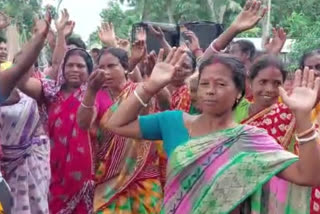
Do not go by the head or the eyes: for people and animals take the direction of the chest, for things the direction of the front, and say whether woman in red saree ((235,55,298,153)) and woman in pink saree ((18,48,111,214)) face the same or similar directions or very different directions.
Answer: same or similar directions

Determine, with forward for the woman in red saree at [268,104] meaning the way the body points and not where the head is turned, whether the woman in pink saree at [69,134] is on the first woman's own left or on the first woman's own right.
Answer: on the first woman's own right

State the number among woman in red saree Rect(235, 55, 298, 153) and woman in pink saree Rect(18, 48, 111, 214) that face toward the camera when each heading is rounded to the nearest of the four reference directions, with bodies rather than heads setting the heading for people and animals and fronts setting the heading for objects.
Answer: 2

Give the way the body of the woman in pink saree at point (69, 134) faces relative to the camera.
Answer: toward the camera

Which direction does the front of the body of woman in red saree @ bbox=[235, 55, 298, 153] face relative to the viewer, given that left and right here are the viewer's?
facing the viewer

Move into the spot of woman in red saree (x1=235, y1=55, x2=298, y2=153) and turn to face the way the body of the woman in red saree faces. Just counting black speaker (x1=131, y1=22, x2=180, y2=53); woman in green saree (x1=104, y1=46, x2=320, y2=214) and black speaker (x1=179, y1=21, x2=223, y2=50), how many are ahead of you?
1

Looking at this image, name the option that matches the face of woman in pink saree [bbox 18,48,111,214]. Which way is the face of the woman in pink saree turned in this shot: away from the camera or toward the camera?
toward the camera
